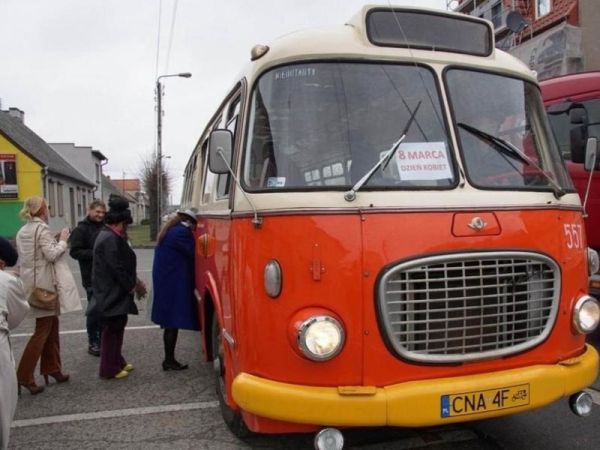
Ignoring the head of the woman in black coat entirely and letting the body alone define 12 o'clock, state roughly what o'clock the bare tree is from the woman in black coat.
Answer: The bare tree is roughly at 9 o'clock from the woman in black coat.

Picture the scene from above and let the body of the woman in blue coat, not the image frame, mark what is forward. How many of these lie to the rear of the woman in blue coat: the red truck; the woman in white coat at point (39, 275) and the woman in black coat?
2

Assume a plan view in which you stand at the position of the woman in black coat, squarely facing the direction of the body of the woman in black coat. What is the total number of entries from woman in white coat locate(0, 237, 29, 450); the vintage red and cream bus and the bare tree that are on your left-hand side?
1

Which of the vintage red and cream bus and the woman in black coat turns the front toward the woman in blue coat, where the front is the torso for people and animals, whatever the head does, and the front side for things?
the woman in black coat

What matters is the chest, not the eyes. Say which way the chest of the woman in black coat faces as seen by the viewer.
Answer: to the viewer's right

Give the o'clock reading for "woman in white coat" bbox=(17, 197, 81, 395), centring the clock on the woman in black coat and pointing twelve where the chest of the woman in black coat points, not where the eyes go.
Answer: The woman in white coat is roughly at 6 o'clock from the woman in black coat.

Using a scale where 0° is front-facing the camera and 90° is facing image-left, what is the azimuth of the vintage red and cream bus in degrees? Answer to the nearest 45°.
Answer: approximately 315°

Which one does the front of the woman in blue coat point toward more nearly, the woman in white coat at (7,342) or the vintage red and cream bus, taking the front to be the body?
the vintage red and cream bus
